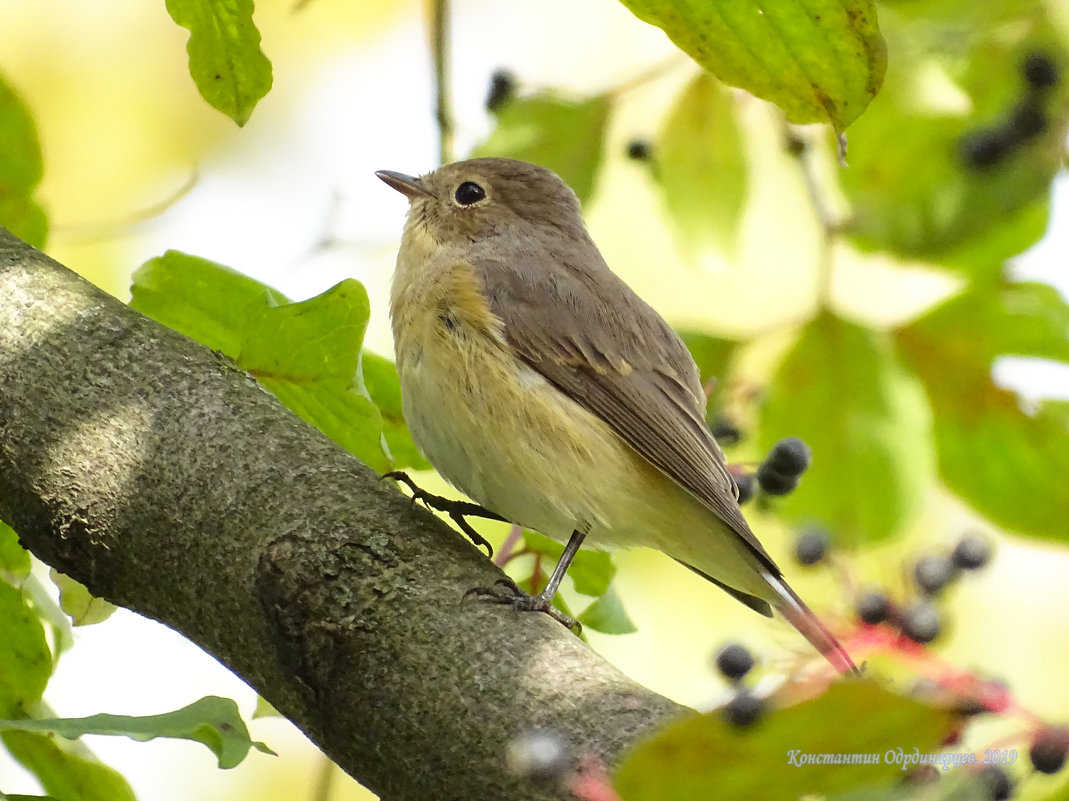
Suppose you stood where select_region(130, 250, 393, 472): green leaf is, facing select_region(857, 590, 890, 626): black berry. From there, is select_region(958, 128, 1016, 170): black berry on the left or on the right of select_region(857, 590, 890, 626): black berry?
left

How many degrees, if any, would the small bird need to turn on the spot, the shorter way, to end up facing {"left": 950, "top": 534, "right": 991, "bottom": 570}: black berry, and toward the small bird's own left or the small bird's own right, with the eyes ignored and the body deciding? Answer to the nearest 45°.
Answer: approximately 135° to the small bird's own left

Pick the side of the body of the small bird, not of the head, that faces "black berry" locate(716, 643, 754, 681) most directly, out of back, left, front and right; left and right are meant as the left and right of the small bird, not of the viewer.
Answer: back

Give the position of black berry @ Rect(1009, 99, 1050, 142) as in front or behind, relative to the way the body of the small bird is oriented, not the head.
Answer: behind

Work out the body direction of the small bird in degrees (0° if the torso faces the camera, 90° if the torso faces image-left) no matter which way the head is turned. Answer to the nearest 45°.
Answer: approximately 90°
